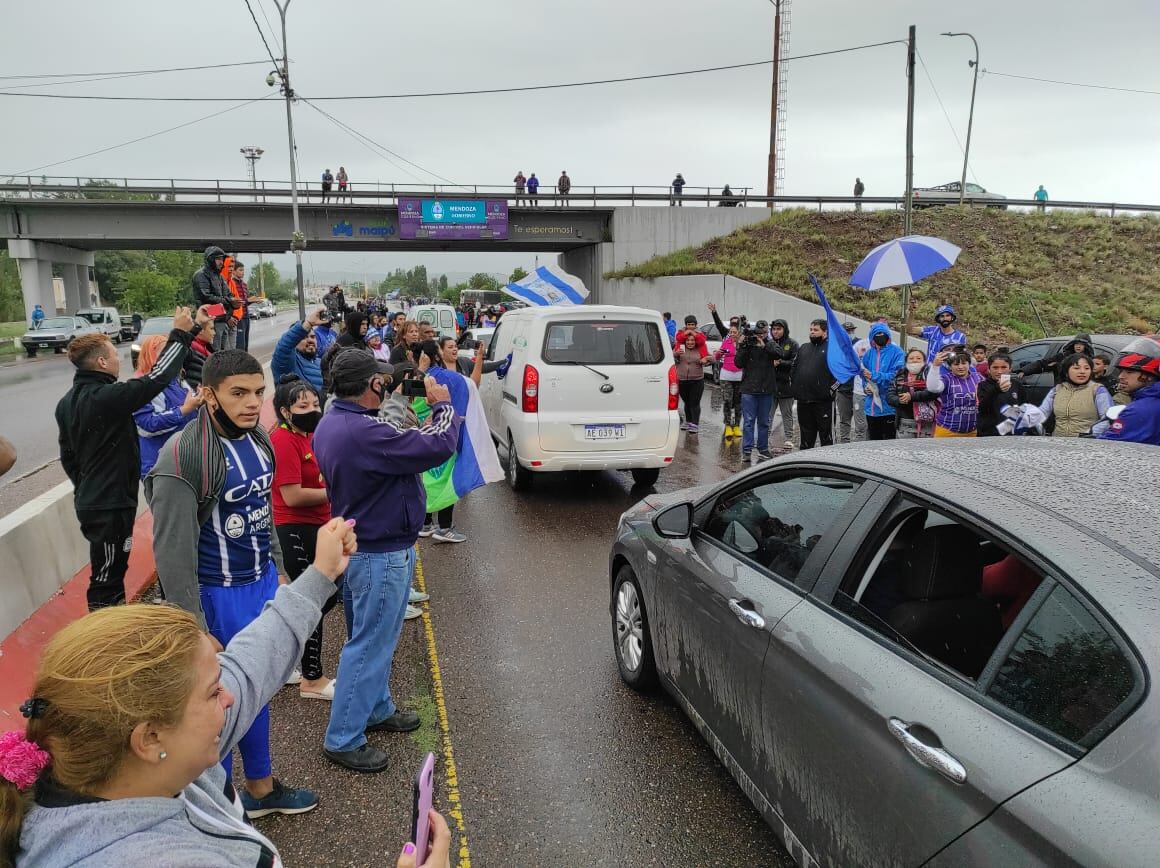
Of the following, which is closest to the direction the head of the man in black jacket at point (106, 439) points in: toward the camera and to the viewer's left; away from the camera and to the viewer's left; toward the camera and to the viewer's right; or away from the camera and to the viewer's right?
away from the camera and to the viewer's right

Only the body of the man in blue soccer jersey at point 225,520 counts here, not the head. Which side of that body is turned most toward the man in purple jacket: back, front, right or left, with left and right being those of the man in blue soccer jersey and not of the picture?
left

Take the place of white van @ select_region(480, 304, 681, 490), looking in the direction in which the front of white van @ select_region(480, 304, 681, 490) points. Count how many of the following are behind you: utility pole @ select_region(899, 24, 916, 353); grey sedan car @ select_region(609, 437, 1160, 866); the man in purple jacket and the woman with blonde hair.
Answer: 3

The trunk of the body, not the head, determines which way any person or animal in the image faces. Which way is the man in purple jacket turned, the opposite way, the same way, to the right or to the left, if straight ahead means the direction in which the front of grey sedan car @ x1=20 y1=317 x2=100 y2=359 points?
the opposite way

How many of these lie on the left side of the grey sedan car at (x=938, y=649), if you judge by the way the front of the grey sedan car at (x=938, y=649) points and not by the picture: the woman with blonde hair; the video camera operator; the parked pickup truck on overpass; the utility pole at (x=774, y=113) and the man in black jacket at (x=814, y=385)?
1

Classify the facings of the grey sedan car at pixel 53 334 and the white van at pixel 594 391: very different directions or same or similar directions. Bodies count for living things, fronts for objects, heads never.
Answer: very different directions

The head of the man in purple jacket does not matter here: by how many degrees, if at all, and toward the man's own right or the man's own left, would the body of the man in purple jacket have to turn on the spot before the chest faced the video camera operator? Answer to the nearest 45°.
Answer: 0° — they already face them

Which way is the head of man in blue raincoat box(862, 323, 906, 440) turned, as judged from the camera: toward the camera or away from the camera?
toward the camera

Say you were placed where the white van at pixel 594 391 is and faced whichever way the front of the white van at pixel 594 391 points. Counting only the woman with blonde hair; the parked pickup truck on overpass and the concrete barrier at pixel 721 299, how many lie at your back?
1

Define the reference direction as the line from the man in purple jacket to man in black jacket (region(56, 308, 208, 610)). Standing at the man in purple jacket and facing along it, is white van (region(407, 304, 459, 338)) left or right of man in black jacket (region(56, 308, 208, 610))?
right

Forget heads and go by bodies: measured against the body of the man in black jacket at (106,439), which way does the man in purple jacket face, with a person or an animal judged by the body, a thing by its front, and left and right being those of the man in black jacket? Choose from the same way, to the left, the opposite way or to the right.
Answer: the same way

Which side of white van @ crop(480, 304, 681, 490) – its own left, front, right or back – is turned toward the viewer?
back

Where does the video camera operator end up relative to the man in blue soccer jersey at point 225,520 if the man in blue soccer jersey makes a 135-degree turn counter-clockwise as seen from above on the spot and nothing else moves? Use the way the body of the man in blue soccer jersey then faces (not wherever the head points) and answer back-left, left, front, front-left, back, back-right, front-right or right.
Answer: front-right

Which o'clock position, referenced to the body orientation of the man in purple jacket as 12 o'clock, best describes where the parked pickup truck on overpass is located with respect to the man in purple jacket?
The parked pickup truck on overpass is roughly at 12 o'clock from the man in purple jacket.

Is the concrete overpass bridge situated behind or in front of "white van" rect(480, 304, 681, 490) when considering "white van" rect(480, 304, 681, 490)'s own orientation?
in front

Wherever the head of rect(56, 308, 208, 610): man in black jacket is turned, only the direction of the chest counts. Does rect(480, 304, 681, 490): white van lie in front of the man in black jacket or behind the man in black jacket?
in front

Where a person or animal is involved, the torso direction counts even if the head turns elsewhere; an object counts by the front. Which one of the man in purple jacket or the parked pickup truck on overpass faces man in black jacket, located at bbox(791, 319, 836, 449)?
the man in purple jacket

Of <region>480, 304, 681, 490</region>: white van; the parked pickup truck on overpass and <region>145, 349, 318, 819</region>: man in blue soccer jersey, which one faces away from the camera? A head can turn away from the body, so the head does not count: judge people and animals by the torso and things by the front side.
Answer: the white van

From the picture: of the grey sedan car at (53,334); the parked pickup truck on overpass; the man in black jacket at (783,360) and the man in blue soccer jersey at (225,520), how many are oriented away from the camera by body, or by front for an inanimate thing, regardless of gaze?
0

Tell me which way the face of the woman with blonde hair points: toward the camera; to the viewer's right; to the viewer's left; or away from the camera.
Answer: to the viewer's right

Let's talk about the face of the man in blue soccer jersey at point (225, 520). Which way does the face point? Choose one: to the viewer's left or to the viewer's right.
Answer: to the viewer's right
